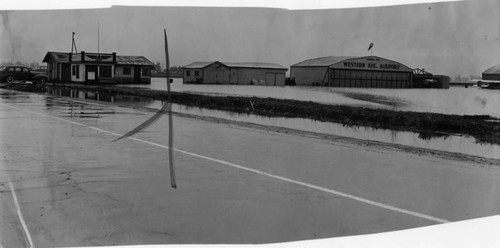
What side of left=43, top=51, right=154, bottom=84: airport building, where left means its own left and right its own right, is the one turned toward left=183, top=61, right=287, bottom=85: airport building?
left

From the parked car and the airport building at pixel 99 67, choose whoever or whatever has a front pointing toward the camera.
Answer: the airport building

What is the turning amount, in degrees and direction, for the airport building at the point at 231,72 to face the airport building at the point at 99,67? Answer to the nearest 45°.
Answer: approximately 90° to its right

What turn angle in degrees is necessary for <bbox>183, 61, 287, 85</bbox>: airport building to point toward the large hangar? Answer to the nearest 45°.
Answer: approximately 90° to its left

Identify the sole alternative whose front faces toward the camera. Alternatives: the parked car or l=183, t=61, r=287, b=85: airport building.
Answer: the airport building

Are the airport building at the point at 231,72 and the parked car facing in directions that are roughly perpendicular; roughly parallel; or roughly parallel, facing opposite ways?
roughly perpendicular

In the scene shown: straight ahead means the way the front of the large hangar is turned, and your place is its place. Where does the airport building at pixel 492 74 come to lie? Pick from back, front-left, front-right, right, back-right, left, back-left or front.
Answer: front-left

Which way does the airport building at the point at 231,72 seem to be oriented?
toward the camera

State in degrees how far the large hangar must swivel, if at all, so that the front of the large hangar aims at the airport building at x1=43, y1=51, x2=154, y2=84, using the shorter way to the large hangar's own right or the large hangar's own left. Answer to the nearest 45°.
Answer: approximately 135° to the large hangar's own right

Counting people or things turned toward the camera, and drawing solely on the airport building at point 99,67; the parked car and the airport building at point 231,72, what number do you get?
2

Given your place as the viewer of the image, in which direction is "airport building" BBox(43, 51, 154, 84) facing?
facing the viewer

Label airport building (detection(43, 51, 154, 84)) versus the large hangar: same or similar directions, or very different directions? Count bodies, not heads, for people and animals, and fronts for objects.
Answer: same or similar directions

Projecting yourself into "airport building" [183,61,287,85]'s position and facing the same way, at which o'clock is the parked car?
The parked car is roughly at 3 o'clock from the airport building.

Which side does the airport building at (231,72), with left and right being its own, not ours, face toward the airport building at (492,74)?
left

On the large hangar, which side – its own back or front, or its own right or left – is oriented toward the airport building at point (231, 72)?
right
